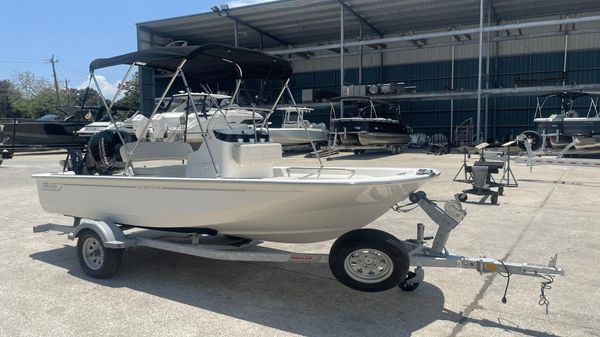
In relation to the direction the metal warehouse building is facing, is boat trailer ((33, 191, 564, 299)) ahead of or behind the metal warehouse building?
ahead

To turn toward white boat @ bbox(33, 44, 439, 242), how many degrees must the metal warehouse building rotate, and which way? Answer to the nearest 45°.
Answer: approximately 45° to its left

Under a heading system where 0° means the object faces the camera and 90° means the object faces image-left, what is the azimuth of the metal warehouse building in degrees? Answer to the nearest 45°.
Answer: approximately 45°
